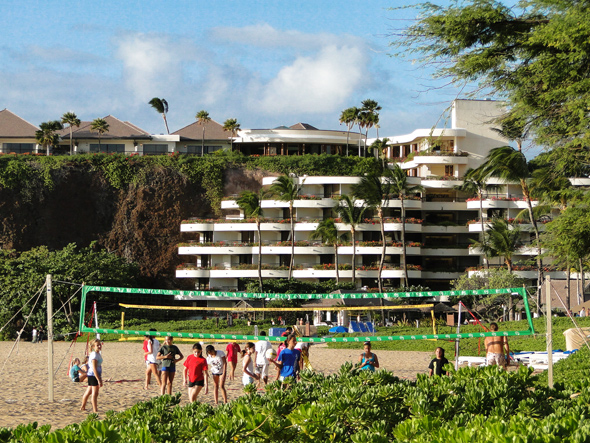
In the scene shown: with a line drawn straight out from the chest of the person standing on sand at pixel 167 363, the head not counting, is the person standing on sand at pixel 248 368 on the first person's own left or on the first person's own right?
on the first person's own left

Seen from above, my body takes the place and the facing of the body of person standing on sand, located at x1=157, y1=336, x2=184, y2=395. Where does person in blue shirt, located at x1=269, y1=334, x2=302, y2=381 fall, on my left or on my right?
on my left

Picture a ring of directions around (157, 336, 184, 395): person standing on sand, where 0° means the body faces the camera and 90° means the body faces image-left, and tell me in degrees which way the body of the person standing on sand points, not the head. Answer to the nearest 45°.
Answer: approximately 0°

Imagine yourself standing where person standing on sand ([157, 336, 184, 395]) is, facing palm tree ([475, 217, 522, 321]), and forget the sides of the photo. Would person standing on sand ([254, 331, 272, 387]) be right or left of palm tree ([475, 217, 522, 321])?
right

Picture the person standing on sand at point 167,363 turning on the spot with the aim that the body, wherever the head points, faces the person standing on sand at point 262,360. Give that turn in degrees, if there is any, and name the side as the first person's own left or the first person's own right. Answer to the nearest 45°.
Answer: approximately 90° to the first person's own left

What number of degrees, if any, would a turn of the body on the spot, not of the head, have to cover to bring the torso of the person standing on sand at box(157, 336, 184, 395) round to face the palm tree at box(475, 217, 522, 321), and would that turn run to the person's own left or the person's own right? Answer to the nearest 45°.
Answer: approximately 135° to the person's own left

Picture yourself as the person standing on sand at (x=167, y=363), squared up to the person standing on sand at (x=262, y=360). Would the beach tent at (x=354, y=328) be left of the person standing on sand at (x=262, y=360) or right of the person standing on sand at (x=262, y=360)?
left

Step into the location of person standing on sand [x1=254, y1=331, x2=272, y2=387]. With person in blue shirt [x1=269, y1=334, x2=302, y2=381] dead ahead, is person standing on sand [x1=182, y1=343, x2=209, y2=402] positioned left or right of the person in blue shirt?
right

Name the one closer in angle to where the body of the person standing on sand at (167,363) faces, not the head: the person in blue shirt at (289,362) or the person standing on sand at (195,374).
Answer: the person standing on sand

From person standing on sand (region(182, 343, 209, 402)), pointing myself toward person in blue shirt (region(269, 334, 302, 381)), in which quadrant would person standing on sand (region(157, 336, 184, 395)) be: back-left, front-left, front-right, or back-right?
back-left
